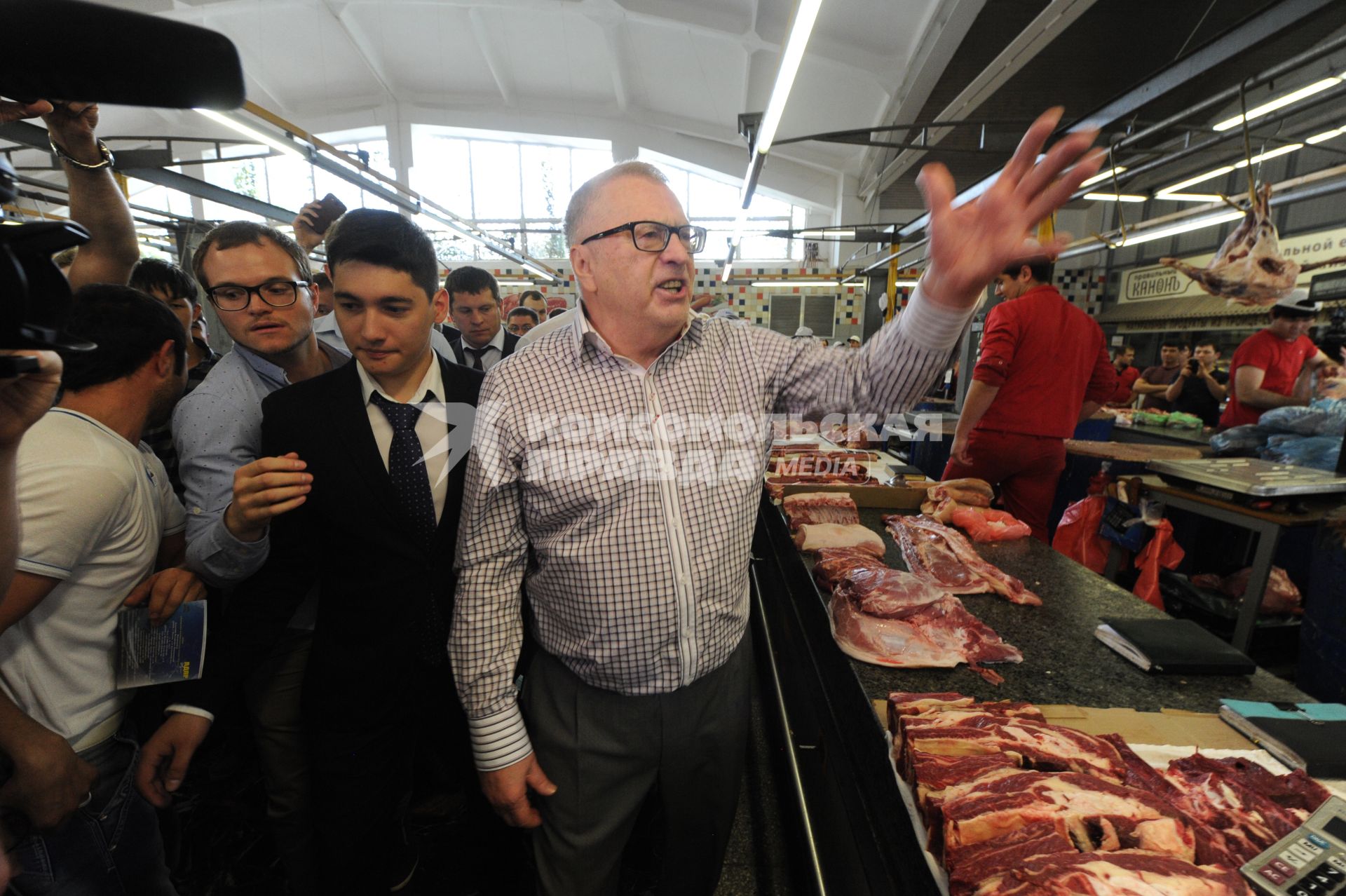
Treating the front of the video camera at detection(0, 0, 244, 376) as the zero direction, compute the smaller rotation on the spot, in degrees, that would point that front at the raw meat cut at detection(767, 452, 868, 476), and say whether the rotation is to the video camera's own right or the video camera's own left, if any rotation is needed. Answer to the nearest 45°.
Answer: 0° — it already faces it

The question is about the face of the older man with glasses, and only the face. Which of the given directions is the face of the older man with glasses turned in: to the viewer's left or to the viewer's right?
to the viewer's right

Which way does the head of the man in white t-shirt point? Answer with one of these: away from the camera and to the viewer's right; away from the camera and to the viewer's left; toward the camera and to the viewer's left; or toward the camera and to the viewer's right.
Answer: away from the camera and to the viewer's right

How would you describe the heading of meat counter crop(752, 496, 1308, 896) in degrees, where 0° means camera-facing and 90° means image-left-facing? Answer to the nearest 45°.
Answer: approximately 90°

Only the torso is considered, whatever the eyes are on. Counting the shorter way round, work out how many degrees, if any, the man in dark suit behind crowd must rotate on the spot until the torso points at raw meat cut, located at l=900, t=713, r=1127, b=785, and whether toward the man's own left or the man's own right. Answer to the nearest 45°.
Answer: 0° — they already face it

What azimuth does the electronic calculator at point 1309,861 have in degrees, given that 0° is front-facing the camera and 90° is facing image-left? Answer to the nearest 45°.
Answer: approximately 45°

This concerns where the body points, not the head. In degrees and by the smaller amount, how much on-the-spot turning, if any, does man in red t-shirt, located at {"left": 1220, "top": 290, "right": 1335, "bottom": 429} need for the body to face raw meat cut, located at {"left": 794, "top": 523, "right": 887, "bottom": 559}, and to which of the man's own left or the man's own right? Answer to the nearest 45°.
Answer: approximately 45° to the man's own right

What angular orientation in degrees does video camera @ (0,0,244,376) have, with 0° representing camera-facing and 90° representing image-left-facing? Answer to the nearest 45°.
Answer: approximately 270°

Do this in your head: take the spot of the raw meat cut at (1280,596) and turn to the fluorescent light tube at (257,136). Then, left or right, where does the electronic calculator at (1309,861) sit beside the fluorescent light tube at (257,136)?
left
